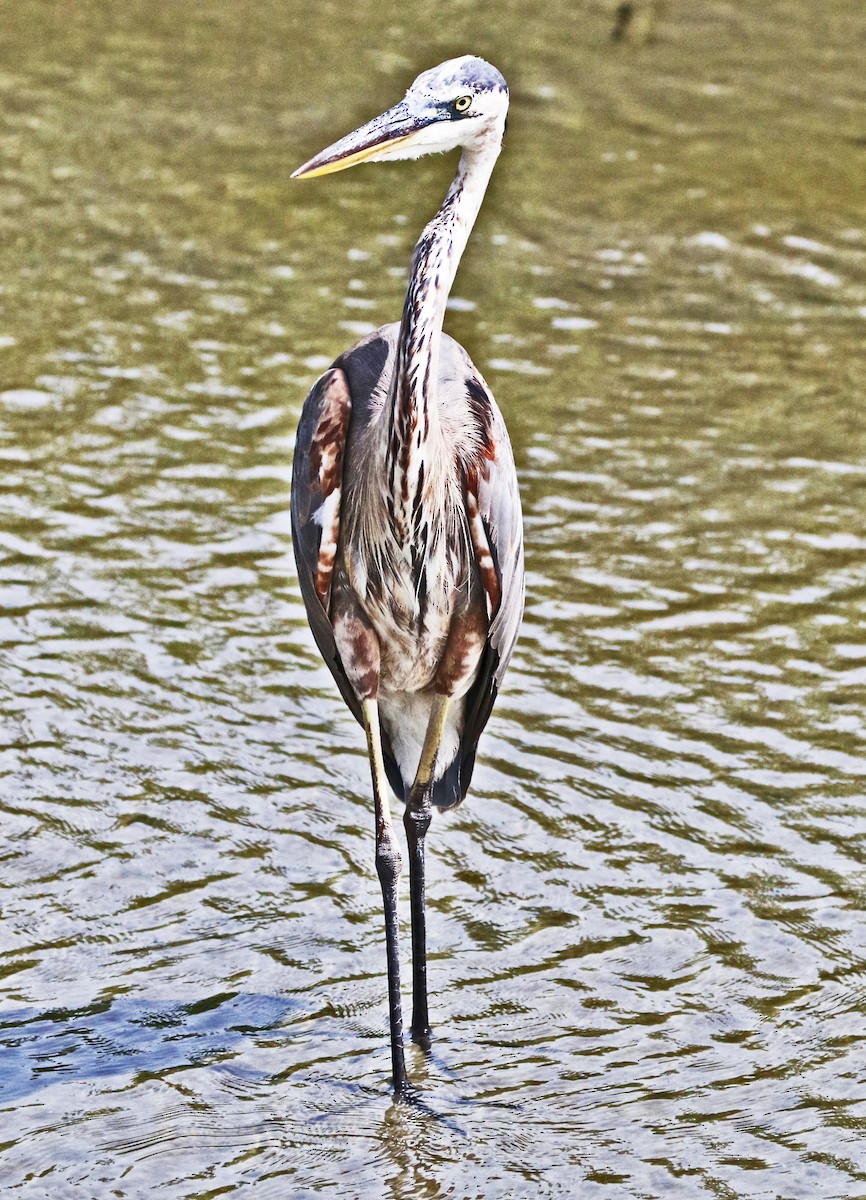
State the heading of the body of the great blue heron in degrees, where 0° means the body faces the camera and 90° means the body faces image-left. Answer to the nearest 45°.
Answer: approximately 0°
